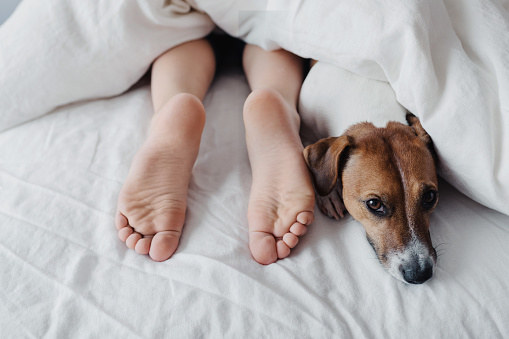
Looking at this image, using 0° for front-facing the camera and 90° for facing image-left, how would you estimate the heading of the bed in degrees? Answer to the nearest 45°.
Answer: approximately 0°
